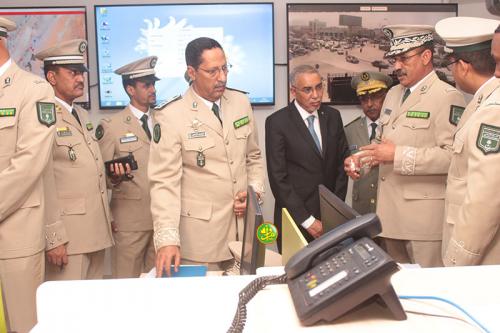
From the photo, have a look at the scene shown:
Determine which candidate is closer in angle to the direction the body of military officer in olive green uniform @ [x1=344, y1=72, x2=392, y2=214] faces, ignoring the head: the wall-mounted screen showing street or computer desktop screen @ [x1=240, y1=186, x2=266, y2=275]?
the computer desktop screen

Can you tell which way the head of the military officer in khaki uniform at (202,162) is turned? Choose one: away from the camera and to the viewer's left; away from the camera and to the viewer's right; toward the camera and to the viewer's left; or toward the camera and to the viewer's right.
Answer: toward the camera and to the viewer's right

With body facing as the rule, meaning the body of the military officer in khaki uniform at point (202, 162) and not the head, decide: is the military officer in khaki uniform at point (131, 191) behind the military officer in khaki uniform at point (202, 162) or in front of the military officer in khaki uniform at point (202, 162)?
behind

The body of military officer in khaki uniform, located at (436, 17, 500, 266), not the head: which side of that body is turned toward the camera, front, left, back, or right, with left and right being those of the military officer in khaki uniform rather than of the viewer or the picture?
left

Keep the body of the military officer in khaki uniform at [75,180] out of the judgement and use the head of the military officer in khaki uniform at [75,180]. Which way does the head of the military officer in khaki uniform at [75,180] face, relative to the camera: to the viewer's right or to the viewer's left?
to the viewer's right

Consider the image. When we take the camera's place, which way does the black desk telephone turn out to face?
facing to the left of the viewer

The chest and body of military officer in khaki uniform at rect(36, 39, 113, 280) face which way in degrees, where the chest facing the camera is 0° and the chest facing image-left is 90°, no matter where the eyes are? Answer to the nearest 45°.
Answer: approximately 315°

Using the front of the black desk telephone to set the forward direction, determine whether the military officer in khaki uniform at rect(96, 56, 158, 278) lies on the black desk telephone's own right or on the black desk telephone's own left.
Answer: on the black desk telephone's own right

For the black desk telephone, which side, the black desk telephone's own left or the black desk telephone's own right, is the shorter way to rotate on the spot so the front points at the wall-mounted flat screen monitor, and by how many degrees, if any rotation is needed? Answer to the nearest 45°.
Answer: approximately 90° to the black desk telephone's own right
